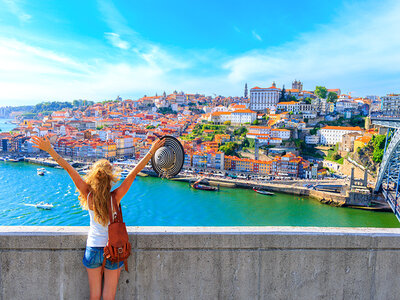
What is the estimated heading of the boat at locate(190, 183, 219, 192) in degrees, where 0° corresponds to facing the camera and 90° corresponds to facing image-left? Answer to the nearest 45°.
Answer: approximately 90°

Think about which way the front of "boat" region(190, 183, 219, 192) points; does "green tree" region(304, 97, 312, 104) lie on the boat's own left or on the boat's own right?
on the boat's own right

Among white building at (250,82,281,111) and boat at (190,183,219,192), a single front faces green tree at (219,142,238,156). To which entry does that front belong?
the white building

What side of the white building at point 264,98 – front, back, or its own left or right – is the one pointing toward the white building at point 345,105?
left

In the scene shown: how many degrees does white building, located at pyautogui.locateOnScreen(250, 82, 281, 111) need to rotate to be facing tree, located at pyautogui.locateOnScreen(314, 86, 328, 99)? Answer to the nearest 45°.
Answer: approximately 135° to its left

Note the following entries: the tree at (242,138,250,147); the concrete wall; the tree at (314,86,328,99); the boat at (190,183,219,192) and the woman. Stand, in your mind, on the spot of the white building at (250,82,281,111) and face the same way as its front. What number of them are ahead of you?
4

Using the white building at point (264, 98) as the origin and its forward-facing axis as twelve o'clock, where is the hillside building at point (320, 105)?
The hillside building is roughly at 9 o'clock from the white building.

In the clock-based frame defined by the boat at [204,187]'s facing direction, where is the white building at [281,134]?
The white building is roughly at 4 o'clock from the boat.

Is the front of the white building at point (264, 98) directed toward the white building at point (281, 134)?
yes

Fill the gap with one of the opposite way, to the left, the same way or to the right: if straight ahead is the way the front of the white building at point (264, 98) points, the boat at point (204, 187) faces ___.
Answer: to the right

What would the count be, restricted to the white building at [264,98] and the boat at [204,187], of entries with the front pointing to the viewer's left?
1
